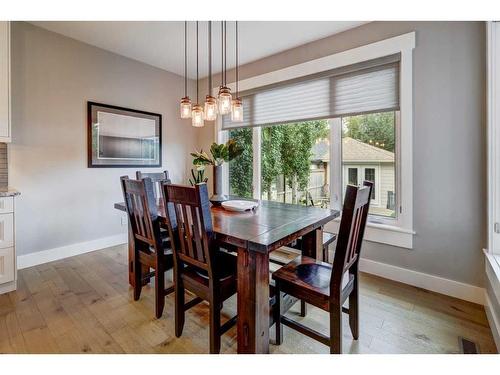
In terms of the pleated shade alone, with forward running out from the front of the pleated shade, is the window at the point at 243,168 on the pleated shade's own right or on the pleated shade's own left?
on the pleated shade's own right

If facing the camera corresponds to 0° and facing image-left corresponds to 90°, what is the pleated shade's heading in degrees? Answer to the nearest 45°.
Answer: approximately 45°

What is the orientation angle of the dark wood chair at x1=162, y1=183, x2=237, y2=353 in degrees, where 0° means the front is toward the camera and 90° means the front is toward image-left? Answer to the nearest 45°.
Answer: approximately 225°

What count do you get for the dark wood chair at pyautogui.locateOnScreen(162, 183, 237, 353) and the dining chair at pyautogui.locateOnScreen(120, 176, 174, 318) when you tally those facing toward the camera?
0

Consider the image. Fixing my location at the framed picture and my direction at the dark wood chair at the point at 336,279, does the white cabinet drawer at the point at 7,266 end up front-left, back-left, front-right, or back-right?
front-right

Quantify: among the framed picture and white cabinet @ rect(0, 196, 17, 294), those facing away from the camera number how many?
0

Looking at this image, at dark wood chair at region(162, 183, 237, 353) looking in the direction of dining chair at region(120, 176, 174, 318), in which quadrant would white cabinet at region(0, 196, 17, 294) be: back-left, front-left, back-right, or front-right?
front-left

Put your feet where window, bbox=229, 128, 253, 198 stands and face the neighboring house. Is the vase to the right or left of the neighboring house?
right

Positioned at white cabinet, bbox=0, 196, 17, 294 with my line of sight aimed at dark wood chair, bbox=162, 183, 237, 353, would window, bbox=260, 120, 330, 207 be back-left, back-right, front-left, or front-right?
front-left

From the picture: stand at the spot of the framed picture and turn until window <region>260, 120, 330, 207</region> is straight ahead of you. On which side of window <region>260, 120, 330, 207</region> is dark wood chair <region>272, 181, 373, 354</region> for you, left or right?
right

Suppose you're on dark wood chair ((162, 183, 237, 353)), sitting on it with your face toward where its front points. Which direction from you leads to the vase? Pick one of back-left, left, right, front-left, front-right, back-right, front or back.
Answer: front-left

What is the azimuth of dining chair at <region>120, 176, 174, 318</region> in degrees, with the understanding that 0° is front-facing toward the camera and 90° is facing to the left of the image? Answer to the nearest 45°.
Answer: approximately 225°

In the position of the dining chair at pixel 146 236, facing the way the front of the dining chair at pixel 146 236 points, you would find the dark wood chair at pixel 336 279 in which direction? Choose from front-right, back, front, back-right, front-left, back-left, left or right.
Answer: right

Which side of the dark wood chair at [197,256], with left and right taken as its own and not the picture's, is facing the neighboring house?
front
